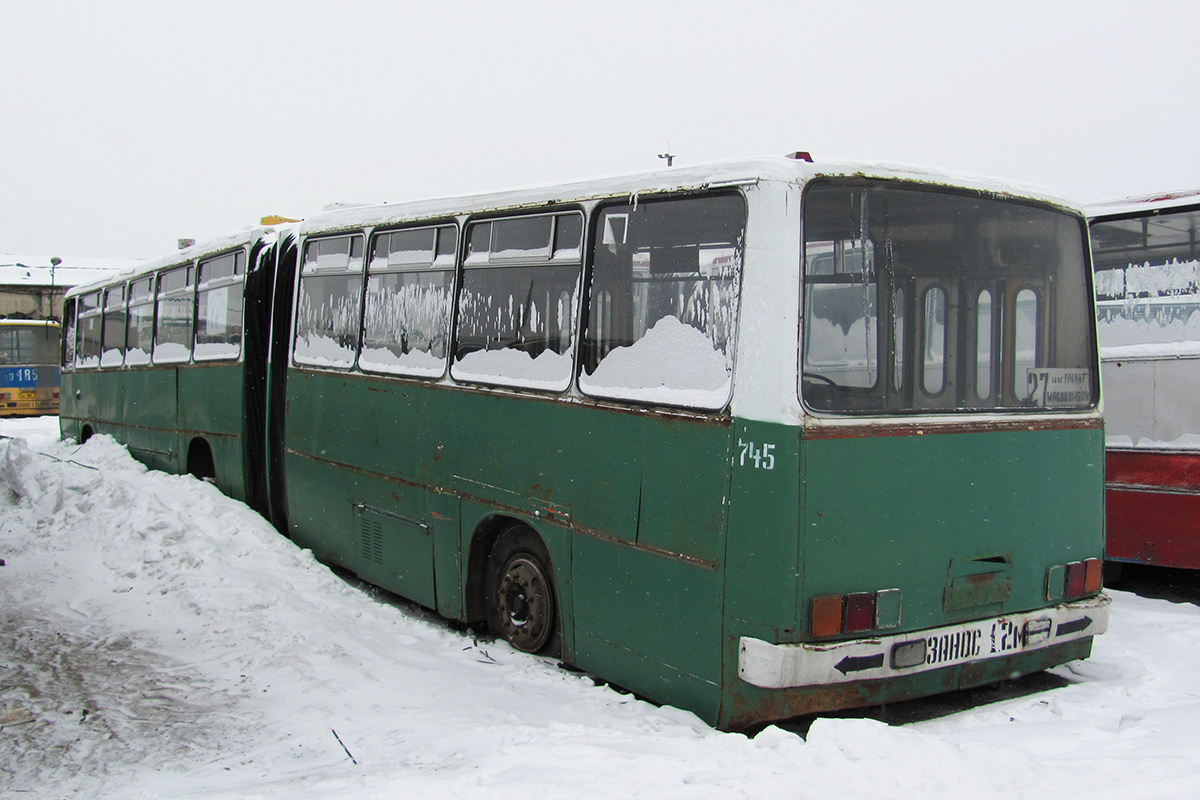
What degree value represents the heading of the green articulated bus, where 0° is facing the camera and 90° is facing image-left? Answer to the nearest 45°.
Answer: approximately 135°

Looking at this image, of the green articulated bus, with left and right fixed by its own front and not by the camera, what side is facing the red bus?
right
